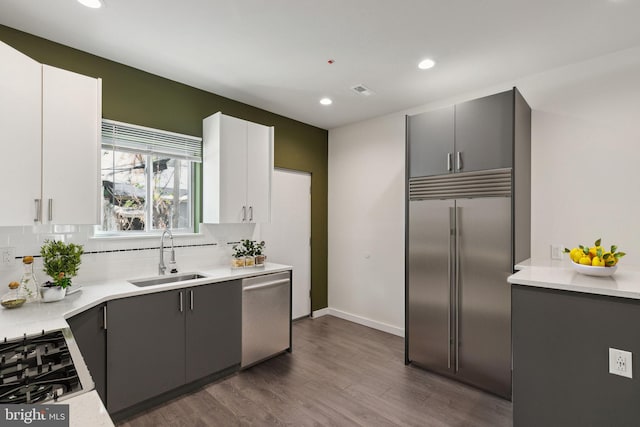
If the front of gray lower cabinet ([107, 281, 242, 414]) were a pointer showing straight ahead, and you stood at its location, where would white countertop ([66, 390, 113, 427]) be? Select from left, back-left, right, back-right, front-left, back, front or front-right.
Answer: front-right

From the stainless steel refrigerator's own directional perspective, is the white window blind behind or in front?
in front

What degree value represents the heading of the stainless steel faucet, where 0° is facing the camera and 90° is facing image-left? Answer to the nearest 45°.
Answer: approximately 315°

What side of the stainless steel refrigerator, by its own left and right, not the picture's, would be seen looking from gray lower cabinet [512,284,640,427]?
left

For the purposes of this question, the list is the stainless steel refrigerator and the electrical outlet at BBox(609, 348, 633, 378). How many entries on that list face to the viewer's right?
0

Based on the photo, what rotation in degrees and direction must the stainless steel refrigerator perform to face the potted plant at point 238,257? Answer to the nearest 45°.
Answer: approximately 45° to its right

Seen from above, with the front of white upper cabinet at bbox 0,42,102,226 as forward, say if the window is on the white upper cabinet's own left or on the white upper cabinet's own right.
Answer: on the white upper cabinet's own left

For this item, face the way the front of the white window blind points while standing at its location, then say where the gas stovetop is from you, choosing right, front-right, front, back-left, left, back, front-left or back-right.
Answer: front-right
